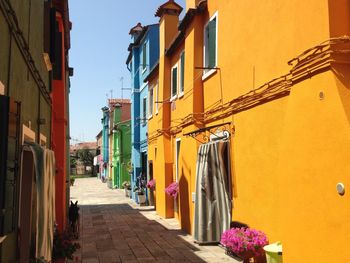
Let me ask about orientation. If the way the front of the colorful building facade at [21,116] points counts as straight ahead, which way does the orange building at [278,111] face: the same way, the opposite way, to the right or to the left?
the opposite way

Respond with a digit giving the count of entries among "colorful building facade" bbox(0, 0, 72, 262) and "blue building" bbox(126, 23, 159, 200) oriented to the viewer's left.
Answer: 1

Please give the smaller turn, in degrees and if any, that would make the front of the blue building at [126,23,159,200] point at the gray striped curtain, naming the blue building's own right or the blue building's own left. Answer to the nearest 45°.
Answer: approximately 90° to the blue building's own left

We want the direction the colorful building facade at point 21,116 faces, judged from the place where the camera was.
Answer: facing to the right of the viewer

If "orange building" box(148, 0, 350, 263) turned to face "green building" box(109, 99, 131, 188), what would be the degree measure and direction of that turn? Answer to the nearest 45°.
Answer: approximately 90° to its right

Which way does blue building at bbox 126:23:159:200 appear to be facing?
to the viewer's left

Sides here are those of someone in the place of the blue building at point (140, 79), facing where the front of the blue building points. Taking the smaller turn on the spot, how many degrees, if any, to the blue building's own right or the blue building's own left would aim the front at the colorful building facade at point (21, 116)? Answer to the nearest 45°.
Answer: approximately 90° to the blue building's own left

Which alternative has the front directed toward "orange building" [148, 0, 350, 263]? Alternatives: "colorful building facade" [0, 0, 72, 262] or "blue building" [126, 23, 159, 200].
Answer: the colorful building facade

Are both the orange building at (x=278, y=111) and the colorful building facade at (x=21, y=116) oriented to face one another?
yes

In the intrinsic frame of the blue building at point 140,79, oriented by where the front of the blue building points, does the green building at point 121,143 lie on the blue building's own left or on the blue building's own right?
on the blue building's own right

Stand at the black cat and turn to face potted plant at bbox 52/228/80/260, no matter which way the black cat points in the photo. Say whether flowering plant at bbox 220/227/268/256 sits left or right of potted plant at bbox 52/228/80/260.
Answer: left
